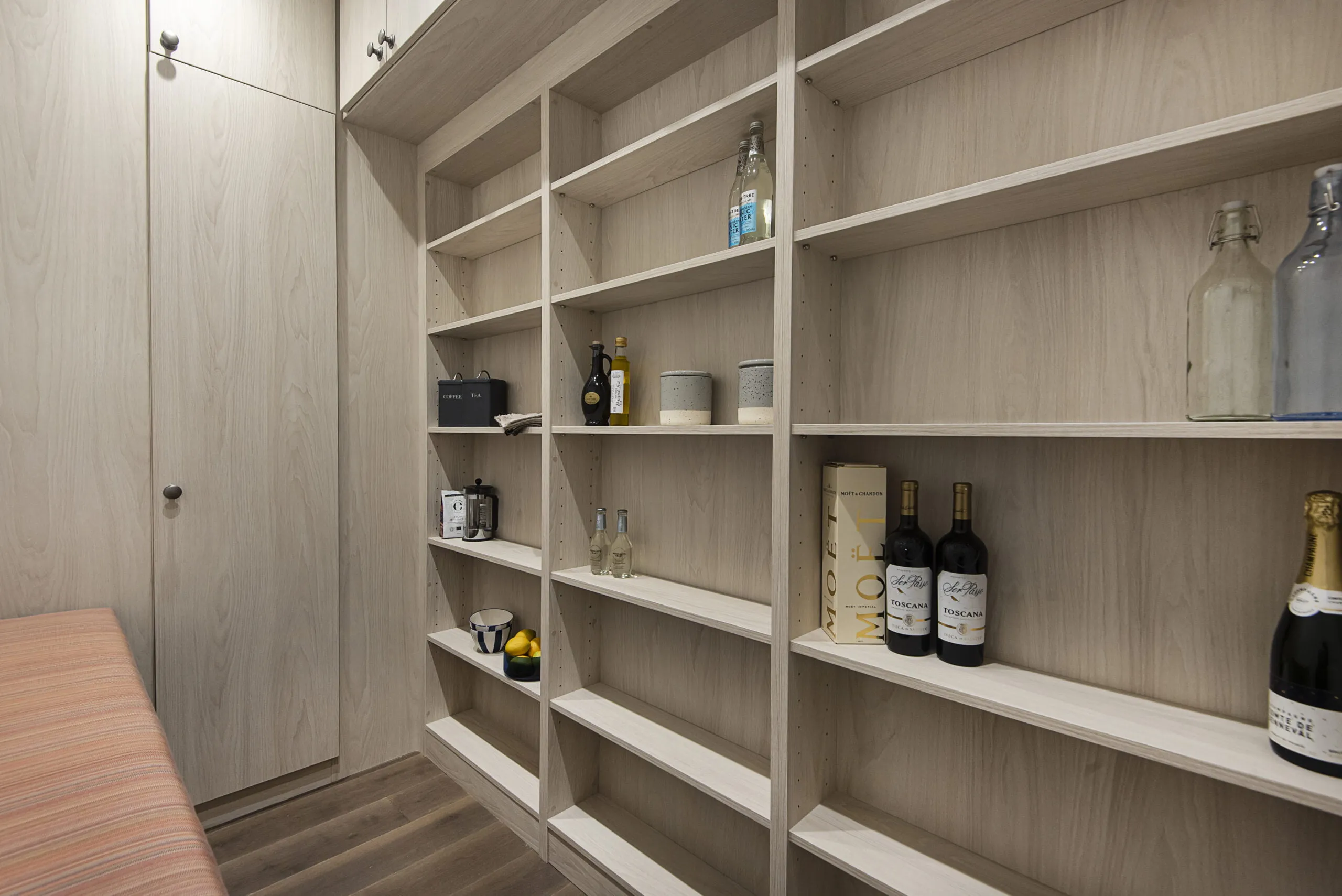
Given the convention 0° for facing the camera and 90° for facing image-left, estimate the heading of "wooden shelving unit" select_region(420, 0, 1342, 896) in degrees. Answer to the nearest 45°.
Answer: approximately 45°

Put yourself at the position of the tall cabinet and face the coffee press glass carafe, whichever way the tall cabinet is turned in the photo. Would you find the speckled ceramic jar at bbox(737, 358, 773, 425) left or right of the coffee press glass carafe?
right
